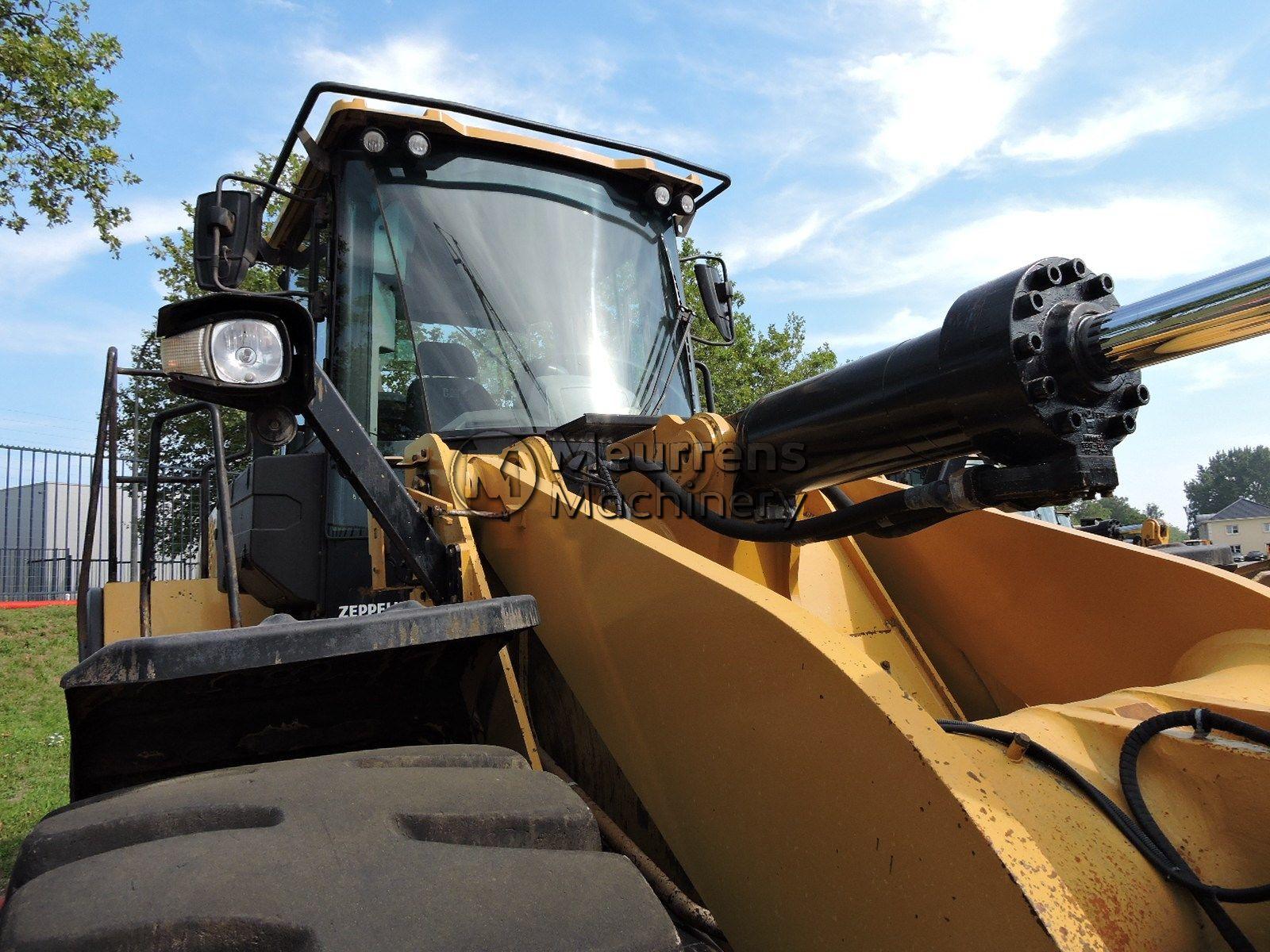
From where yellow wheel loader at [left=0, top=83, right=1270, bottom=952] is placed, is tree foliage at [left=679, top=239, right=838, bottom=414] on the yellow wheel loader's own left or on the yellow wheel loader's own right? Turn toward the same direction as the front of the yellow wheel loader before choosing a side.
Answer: on the yellow wheel loader's own left

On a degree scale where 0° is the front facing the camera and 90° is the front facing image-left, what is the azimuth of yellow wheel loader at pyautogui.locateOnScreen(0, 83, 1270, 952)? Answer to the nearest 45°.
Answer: approximately 315°
